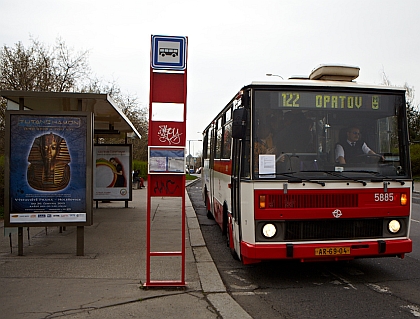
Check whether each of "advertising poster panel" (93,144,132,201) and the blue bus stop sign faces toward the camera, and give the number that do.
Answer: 2

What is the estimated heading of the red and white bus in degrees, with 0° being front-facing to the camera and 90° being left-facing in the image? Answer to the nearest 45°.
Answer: approximately 0°

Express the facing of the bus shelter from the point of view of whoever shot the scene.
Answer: facing to the right of the viewer

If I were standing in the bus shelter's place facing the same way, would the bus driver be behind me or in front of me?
in front

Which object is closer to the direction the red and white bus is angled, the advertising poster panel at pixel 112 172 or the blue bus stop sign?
the blue bus stop sign

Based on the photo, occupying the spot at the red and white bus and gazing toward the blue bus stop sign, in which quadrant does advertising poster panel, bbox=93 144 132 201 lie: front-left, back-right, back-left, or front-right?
back-right

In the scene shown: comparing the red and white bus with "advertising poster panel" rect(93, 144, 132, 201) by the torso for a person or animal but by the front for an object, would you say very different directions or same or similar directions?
same or similar directions

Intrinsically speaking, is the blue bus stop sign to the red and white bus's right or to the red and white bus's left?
on its right

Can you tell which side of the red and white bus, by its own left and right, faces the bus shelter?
right

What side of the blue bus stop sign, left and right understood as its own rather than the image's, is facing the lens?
front

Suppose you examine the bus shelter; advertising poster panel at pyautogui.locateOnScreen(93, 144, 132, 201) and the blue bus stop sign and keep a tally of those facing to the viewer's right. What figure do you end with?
1

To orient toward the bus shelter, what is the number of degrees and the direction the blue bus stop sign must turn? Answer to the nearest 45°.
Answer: approximately 135° to its right

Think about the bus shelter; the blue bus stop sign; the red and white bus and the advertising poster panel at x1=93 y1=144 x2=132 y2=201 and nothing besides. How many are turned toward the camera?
3

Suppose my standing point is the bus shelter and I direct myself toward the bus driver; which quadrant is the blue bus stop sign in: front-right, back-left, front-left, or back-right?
front-right

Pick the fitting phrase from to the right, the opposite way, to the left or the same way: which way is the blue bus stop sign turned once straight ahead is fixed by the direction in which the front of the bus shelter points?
to the right

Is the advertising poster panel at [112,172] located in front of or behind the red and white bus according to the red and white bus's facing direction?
behind
